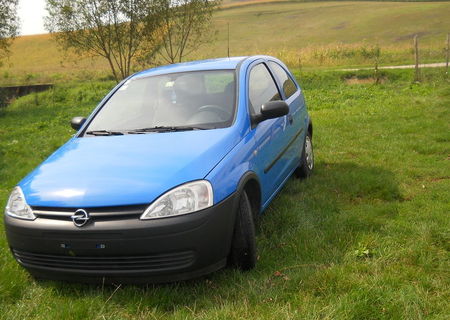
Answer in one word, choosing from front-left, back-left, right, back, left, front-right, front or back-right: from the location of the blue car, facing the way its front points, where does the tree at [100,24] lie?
back-right

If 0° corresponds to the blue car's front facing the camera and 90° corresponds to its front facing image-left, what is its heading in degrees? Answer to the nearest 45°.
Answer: approximately 45°

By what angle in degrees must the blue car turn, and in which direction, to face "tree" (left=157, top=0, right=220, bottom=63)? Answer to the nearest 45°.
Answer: approximately 135° to its right

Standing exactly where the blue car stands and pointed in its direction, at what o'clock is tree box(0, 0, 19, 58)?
The tree is roughly at 4 o'clock from the blue car.
